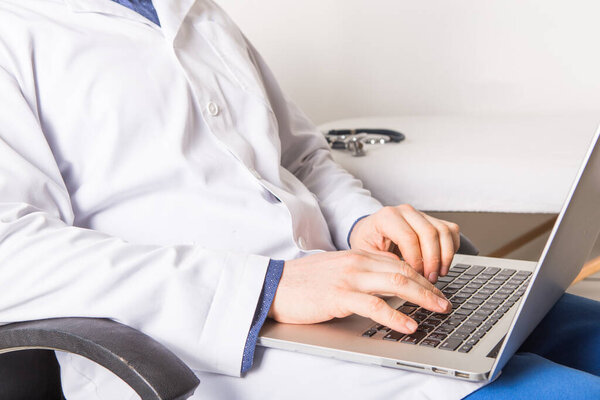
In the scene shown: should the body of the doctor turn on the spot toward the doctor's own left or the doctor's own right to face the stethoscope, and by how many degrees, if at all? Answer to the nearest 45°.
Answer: approximately 90° to the doctor's own left

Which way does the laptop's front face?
to the viewer's left

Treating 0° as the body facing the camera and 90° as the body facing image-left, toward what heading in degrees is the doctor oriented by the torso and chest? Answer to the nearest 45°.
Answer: approximately 315°
